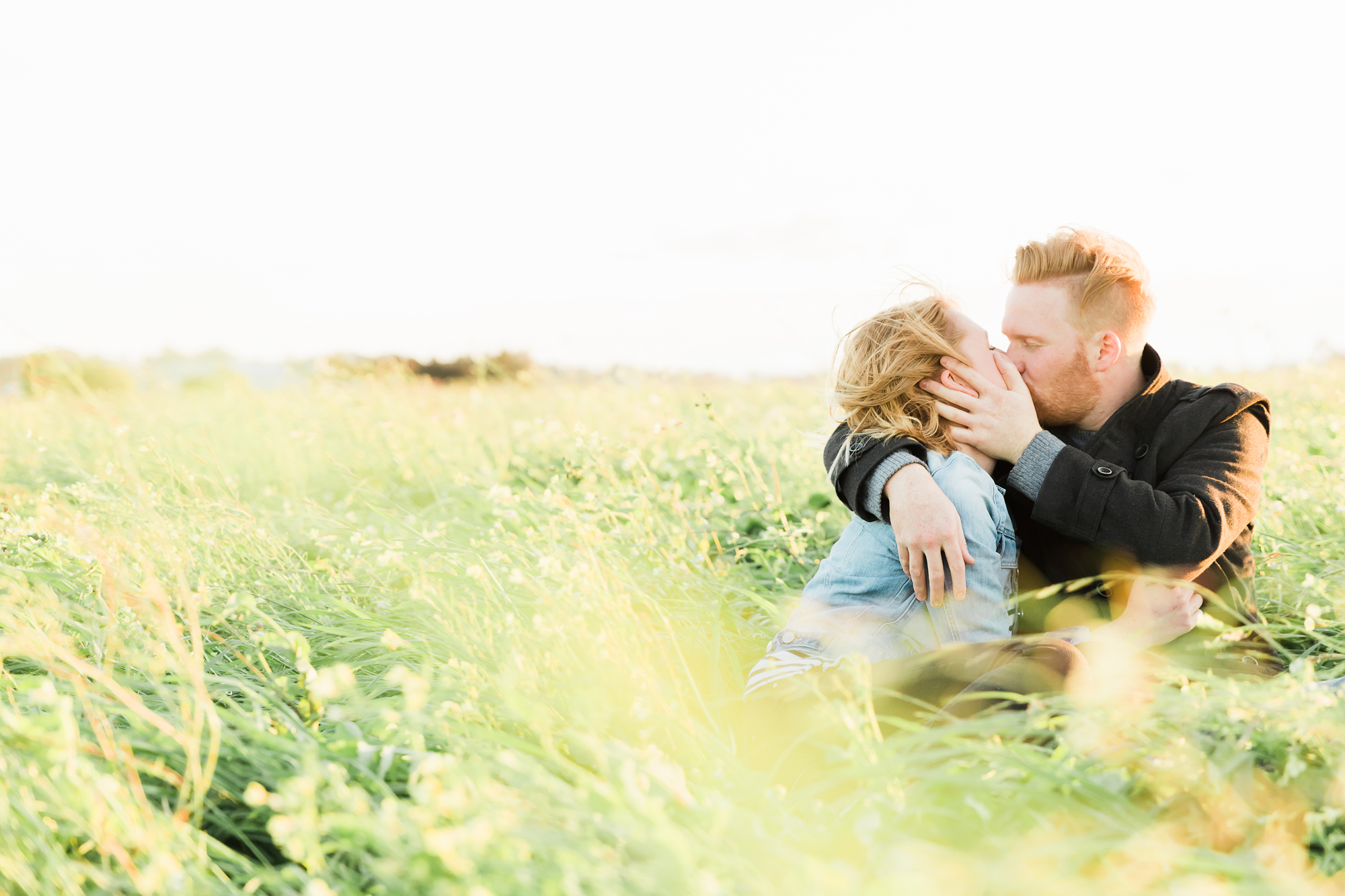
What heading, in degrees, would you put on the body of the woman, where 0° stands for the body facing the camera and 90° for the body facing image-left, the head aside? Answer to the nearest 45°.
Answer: approximately 270°

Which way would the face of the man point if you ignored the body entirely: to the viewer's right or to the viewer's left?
to the viewer's left
